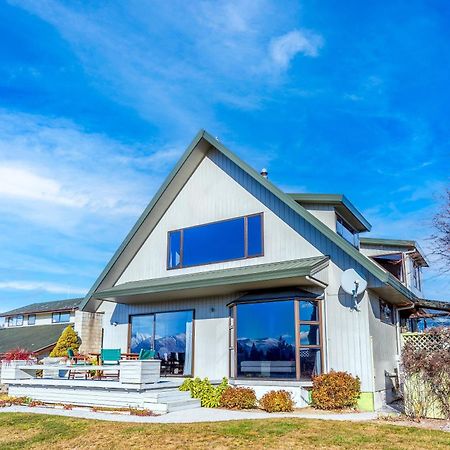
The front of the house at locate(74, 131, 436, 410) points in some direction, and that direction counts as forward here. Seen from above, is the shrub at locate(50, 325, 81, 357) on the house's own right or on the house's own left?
on the house's own right

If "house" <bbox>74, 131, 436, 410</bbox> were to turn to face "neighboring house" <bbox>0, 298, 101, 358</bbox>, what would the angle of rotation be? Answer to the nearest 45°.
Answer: approximately 90° to its right

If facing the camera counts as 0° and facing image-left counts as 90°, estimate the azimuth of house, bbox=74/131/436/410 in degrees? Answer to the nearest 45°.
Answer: approximately 45°

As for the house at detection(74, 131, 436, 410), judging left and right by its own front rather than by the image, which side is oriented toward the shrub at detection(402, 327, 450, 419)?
left

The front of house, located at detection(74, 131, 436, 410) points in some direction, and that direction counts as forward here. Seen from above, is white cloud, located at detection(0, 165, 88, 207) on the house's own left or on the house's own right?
on the house's own right
